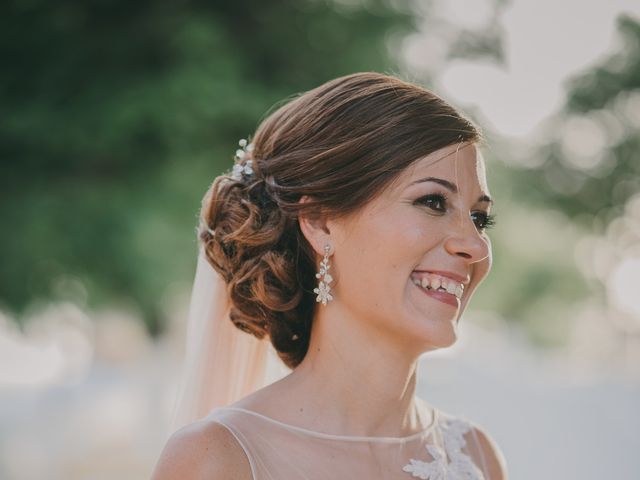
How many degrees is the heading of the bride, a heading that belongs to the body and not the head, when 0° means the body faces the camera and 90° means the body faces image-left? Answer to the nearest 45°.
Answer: approximately 315°
